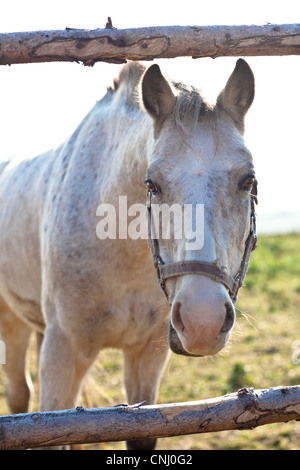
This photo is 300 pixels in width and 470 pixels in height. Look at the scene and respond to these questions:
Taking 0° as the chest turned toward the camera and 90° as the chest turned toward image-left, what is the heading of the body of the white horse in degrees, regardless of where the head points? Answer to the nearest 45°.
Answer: approximately 315°
